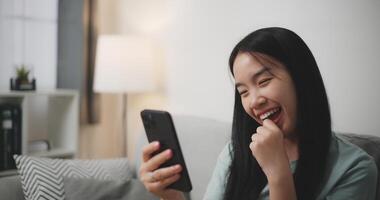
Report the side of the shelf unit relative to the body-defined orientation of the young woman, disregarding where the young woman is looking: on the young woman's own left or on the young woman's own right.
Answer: on the young woman's own right

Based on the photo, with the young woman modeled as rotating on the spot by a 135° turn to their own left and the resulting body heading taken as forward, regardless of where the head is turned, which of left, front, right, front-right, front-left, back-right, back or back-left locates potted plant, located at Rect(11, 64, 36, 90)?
back-left

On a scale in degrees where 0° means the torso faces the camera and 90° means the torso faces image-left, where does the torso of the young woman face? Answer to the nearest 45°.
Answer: approximately 45°

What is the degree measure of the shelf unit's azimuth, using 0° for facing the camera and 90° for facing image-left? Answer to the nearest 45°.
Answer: approximately 0°

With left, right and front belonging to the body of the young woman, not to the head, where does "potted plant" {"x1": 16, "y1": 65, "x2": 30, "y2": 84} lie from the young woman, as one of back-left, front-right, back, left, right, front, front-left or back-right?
right
